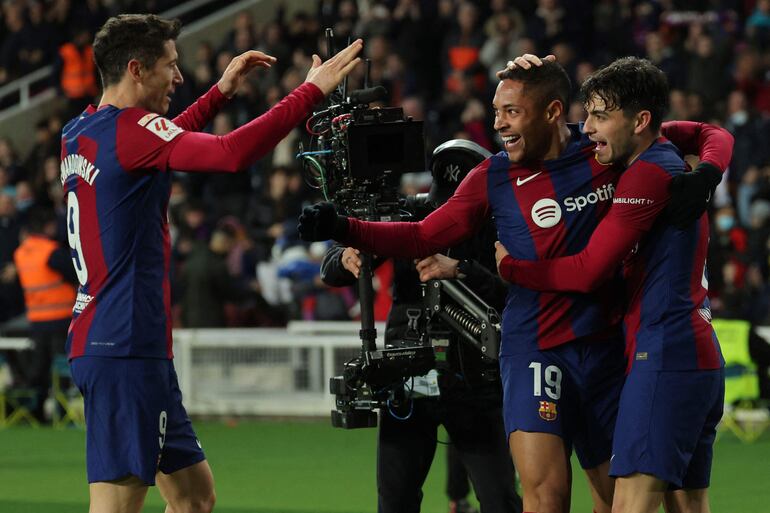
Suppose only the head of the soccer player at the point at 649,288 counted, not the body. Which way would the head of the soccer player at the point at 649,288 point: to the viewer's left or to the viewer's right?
to the viewer's left

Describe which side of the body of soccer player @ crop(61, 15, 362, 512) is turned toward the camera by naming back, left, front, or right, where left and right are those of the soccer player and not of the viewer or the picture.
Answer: right

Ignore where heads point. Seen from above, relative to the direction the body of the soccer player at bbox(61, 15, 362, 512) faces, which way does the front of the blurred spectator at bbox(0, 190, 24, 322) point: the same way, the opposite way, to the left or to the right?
to the right

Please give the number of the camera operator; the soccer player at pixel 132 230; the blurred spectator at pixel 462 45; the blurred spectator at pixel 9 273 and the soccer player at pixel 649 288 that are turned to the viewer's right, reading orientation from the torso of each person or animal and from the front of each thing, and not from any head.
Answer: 1

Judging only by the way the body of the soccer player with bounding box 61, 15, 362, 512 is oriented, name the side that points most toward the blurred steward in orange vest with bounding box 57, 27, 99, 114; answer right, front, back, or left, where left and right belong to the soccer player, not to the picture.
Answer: left

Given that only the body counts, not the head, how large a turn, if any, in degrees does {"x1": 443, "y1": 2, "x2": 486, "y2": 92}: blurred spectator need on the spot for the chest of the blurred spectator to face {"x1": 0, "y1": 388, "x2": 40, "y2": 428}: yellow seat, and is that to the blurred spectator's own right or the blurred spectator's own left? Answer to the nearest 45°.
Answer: approximately 45° to the blurred spectator's own right

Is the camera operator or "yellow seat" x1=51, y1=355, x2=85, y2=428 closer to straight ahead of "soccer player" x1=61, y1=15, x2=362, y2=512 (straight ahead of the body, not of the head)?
the camera operator

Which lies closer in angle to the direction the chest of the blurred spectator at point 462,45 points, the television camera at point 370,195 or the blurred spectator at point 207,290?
the television camera

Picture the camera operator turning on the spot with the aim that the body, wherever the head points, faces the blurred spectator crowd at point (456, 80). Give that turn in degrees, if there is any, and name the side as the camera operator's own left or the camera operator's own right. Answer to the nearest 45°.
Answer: approximately 135° to the camera operator's own right

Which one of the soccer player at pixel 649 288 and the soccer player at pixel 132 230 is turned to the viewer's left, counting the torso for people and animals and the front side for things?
the soccer player at pixel 649 288
